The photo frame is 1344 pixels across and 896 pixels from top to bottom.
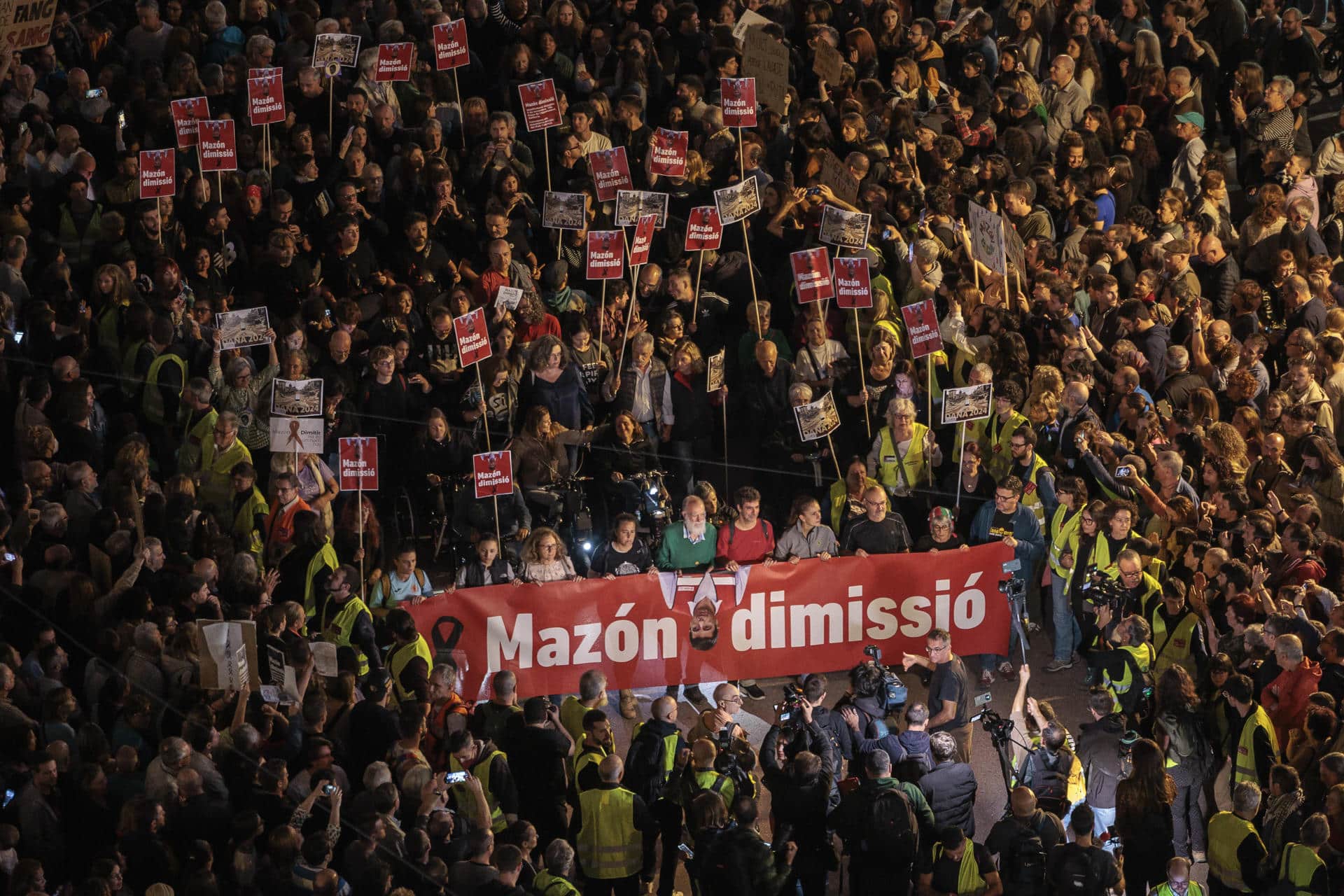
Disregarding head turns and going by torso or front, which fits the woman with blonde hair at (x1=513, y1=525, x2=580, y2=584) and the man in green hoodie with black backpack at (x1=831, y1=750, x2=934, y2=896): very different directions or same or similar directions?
very different directions

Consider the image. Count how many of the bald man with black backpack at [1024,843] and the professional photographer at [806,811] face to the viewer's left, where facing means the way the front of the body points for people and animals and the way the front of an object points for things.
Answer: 0

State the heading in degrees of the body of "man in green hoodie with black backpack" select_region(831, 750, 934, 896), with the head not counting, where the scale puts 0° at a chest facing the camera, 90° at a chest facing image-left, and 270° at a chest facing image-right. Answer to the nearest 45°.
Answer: approximately 180°

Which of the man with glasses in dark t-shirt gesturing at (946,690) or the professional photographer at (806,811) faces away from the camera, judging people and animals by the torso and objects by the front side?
the professional photographer at (806,811)

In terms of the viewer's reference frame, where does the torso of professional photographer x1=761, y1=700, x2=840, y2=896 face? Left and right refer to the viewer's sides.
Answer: facing away from the viewer

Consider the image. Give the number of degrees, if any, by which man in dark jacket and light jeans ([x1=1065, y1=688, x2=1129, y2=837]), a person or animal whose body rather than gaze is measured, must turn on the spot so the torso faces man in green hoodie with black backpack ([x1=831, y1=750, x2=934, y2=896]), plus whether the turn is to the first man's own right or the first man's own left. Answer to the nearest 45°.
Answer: approximately 90° to the first man's own left

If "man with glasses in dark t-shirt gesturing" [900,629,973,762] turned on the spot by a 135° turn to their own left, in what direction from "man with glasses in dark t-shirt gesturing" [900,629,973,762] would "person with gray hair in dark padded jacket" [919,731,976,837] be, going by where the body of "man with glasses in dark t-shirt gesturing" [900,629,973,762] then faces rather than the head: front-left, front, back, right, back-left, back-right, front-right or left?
front-right

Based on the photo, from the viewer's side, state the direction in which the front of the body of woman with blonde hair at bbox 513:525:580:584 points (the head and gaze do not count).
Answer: toward the camera

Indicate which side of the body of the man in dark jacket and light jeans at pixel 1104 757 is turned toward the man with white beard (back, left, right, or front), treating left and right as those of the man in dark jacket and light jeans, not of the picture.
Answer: front

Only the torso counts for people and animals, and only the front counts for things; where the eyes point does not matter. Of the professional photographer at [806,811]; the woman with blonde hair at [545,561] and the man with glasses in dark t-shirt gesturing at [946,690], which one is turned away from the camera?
the professional photographer at [806,811]

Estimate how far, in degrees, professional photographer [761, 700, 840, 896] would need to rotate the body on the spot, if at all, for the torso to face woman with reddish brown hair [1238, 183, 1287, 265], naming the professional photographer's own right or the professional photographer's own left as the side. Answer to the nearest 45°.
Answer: approximately 45° to the professional photographer's own right

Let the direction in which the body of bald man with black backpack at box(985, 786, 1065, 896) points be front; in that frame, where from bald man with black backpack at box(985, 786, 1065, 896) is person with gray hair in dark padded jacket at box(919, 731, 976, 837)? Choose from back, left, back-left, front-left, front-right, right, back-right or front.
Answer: front-left

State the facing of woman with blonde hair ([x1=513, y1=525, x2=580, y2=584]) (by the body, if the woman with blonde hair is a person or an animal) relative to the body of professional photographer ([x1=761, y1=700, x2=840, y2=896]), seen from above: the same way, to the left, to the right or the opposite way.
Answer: the opposite way

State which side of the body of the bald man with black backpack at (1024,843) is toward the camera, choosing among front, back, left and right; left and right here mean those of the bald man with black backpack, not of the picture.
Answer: back

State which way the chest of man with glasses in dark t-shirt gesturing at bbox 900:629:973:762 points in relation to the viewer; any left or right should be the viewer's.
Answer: facing to the left of the viewer
